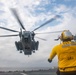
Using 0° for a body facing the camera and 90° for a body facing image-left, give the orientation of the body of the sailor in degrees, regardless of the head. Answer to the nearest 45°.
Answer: approximately 180°
